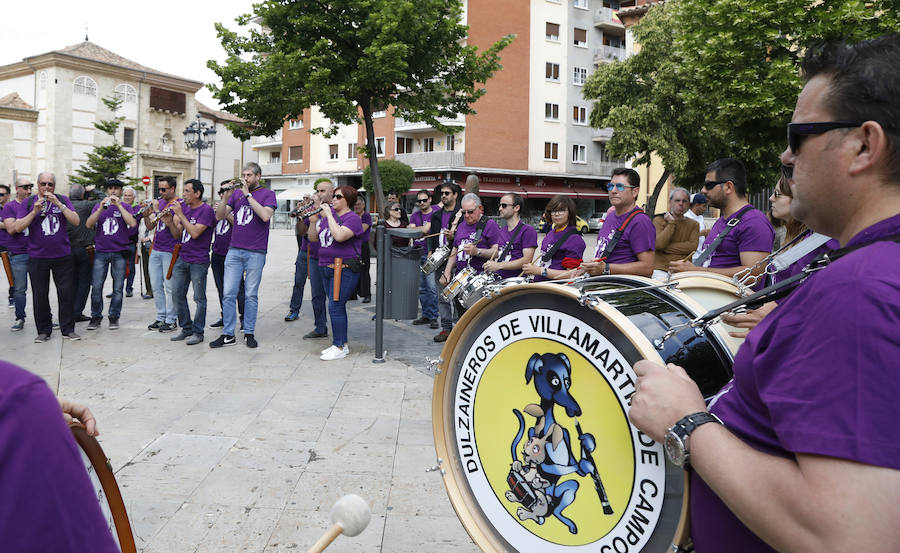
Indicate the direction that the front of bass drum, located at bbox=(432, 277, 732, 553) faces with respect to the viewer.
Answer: facing the viewer and to the left of the viewer

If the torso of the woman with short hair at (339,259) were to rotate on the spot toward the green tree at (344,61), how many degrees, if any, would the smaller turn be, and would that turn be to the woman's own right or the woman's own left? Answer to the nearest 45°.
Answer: approximately 135° to the woman's own right

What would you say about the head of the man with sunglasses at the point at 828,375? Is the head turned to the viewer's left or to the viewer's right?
to the viewer's left

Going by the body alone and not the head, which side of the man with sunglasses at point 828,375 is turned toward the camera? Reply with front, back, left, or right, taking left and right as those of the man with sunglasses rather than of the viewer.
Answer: left
